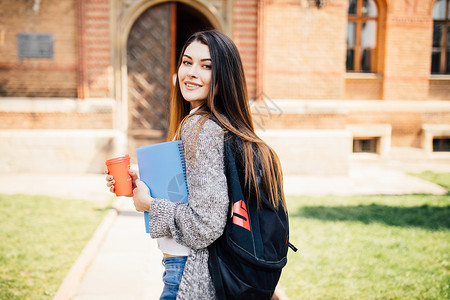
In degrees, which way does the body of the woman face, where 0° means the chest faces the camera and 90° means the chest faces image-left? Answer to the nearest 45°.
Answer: approximately 90°
